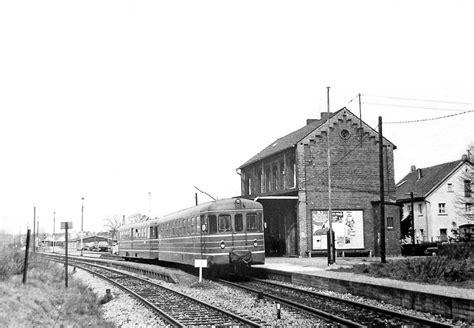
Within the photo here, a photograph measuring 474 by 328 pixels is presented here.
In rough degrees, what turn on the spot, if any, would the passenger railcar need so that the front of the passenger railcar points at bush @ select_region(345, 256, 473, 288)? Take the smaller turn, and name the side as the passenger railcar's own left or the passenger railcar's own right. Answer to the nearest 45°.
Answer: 0° — it already faces it

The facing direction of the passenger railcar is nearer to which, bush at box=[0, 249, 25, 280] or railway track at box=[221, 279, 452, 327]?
the railway track

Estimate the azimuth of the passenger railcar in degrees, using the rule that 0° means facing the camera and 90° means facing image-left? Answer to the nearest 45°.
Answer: approximately 315°

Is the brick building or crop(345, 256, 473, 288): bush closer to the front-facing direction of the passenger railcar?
the bush

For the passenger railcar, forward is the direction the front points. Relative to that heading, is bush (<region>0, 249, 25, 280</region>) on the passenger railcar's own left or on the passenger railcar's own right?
on the passenger railcar's own right

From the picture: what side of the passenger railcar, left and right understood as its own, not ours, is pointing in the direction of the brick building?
left
